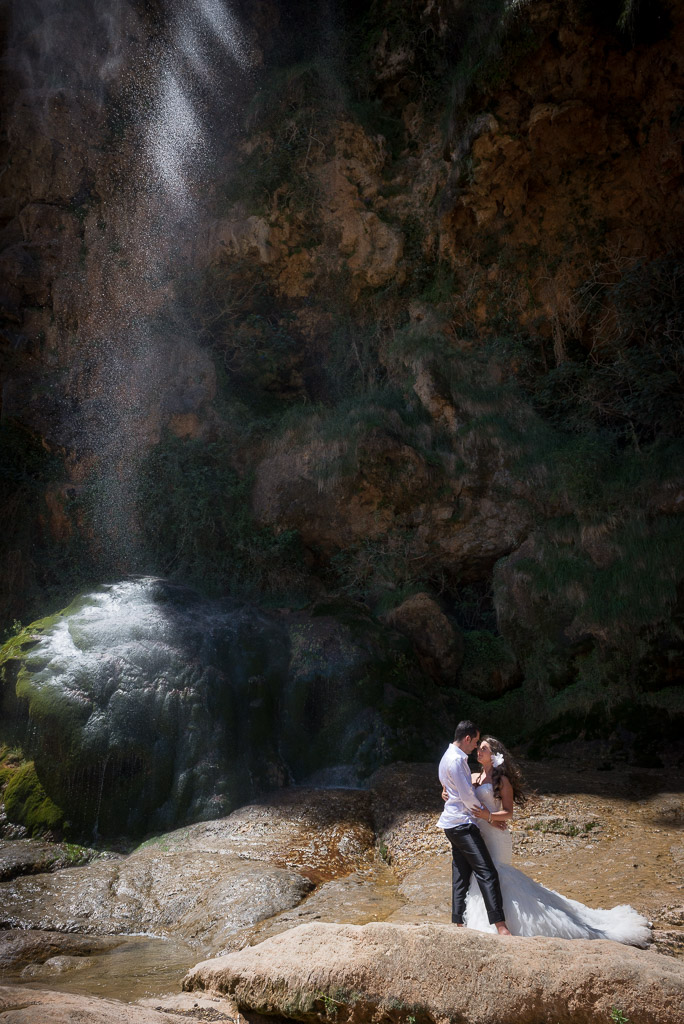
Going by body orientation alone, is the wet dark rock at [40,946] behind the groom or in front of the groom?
behind

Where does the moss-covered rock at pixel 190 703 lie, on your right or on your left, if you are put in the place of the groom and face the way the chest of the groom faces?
on your left

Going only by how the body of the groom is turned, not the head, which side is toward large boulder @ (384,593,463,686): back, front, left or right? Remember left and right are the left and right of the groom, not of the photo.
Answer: left

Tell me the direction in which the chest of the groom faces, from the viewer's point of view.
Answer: to the viewer's right

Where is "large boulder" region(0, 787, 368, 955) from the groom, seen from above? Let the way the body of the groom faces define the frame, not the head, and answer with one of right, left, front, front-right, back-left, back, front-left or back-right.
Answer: back-left

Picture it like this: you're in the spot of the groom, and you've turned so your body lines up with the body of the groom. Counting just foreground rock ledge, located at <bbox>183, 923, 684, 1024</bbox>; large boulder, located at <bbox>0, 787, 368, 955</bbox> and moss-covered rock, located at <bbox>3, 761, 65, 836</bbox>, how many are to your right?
1

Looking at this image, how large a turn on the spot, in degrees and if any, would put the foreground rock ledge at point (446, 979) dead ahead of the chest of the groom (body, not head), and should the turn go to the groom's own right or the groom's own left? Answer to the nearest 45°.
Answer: approximately 90° to the groom's own right

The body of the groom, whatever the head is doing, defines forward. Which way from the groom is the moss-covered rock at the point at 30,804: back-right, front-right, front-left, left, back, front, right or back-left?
back-left
